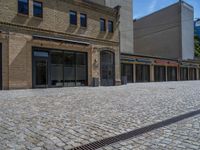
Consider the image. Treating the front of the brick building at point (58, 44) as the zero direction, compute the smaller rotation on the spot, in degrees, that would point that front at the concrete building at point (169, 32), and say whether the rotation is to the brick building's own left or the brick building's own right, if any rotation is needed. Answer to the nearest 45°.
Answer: approximately 90° to the brick building's own left

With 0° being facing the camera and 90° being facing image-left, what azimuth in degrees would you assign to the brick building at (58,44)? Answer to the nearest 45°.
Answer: approximately 315°

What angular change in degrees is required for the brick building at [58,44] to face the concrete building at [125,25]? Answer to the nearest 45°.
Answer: approximately 90° to its left
